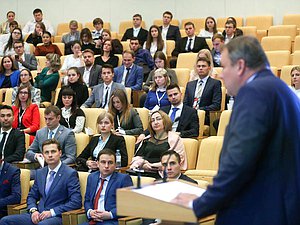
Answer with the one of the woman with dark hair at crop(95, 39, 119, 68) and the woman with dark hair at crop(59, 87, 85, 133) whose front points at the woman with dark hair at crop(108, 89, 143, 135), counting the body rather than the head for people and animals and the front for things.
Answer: the woman with dark hair at crop(95, 39, 119, 68)

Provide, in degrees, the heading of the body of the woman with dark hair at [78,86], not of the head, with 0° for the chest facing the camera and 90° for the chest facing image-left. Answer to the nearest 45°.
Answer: approximately 45°

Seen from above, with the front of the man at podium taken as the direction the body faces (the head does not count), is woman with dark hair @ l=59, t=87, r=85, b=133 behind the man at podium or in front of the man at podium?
in front

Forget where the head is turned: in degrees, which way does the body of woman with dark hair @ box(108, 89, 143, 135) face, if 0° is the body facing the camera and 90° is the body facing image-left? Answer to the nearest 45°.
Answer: approximately 45°

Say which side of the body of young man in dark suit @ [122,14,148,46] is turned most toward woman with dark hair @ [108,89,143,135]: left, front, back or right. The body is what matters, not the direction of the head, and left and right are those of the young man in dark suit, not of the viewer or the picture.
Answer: front

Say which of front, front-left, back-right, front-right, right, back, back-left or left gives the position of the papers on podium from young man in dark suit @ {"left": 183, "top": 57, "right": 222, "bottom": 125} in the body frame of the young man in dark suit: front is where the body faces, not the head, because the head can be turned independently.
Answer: front-left

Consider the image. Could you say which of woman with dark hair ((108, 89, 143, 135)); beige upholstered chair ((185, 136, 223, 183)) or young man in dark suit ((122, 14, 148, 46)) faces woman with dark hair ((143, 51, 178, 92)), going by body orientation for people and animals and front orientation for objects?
the young man in dark suit

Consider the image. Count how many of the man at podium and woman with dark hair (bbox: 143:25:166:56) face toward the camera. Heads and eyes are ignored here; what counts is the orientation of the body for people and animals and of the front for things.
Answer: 1

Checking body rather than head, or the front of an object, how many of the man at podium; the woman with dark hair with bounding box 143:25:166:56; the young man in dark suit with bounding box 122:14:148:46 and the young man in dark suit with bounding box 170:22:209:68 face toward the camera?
3

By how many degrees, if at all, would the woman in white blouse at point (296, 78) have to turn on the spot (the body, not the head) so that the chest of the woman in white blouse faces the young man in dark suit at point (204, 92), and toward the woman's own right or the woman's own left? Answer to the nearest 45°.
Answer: approximately 45° to the woman's own right

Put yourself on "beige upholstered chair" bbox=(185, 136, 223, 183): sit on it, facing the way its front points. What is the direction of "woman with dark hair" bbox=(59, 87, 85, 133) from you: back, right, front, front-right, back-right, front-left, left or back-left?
right

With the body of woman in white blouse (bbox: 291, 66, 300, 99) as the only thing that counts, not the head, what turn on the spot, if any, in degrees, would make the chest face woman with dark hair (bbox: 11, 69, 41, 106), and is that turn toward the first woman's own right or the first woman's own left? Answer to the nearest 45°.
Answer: approximately 45° to the first woman's own right
